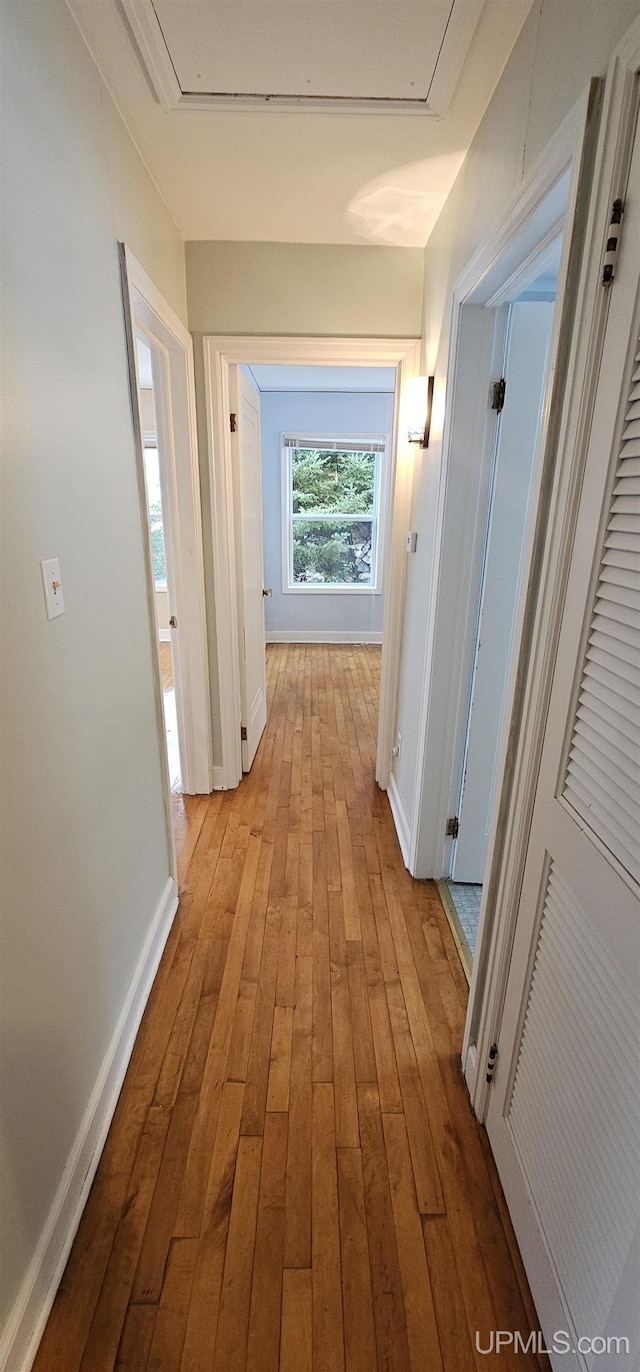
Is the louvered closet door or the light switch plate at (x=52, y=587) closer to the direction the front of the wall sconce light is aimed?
the light switch plate

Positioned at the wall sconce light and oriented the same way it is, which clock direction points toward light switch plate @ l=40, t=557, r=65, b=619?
The light switch plate is roughly at 10 o'clock from the wall sconce light.

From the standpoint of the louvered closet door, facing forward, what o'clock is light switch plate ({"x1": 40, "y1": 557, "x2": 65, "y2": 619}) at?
The light switch plate is roughly at 12 o'clock from the louvered closet door.

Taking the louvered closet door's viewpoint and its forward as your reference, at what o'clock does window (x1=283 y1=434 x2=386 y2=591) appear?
The window is roughly at 2 o'clock from the louvered closet door.

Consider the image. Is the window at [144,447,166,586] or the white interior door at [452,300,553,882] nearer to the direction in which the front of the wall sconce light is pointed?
the window

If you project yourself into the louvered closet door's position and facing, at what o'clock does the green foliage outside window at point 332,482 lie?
The green foliage outside window is roughly at 2 o'clock from the louvered closet door.

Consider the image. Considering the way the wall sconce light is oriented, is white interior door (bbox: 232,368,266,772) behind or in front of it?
in front

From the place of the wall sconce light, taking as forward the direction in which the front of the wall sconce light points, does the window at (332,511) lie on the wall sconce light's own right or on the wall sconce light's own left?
on the wall sconce light's own right

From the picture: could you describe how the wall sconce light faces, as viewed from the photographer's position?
facing to the left of the viewer

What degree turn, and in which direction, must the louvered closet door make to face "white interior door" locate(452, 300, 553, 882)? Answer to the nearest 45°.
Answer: approximately 90° to its right

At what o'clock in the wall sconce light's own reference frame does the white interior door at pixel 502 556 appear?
The white interior door is roughly at 8 o'clock from the wall sconce light.

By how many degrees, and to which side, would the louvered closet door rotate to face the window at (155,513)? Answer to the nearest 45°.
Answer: approximately 45° to its right

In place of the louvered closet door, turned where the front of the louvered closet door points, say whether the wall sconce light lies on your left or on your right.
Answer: on your right

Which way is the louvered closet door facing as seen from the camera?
to the viewer's left

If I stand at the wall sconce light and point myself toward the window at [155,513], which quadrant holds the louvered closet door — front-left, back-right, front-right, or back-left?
back-left

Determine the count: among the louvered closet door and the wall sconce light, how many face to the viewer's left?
2
